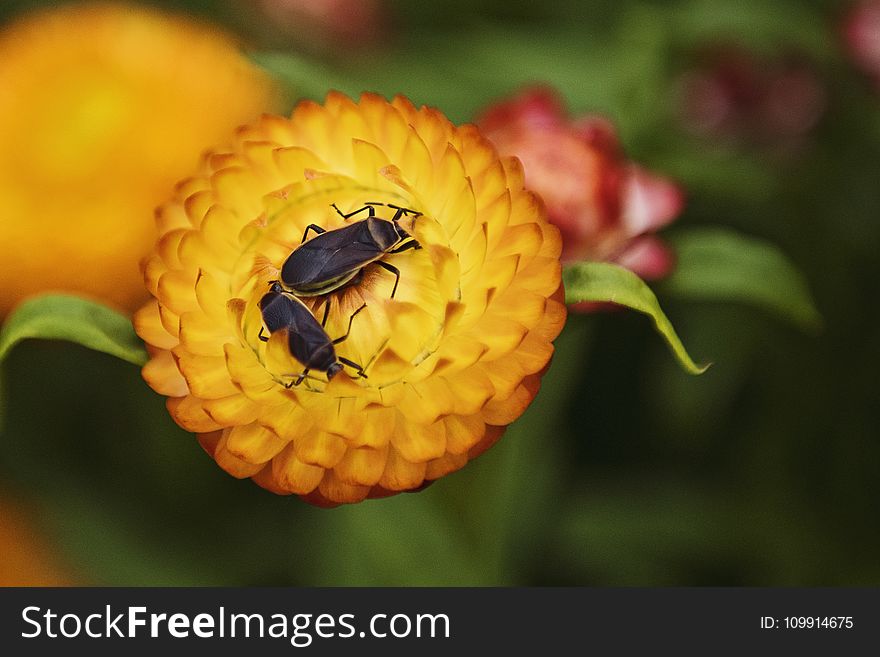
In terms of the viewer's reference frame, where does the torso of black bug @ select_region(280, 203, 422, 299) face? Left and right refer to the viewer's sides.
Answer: facing away from the viewer and to the right of the viewer

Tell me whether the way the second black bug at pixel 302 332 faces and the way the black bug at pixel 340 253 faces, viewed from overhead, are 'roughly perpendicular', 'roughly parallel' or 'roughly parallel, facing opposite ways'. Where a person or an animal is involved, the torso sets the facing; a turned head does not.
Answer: roughly perpendicular

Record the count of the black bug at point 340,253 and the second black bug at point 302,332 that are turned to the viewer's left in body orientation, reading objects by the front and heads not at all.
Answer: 0

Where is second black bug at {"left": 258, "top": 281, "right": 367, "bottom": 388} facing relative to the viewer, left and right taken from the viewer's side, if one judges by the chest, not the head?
facing the viewer and to the right of the viewer
